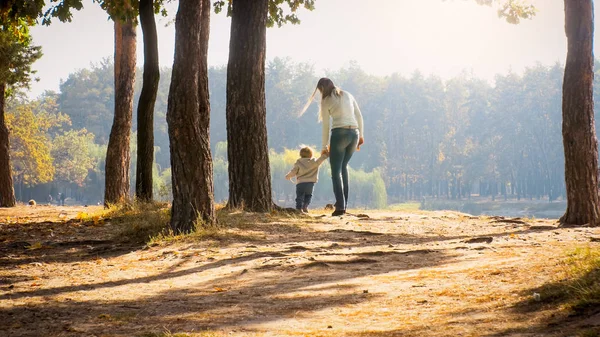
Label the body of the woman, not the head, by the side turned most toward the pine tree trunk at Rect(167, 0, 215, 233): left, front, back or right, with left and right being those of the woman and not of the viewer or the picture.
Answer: left

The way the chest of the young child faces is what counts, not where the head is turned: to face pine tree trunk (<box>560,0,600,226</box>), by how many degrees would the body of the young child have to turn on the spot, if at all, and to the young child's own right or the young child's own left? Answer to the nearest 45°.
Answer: approximately 135° to the young child's own right

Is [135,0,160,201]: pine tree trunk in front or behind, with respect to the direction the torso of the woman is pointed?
in front

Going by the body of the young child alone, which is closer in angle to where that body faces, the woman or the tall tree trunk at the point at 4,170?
the tall tree trunk

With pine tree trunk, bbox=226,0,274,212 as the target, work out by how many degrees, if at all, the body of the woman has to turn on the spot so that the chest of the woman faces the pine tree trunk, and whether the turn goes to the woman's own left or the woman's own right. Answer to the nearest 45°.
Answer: approximately 45° to the woman's own left

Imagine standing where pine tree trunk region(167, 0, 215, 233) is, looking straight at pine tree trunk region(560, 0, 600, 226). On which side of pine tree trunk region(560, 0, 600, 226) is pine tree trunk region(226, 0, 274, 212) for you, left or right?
left

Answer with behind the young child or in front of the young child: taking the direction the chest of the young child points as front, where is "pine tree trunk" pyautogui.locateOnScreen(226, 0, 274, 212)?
behind

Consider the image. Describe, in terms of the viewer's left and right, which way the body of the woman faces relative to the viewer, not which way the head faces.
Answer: facing away from the viewer and to the left of the viewer

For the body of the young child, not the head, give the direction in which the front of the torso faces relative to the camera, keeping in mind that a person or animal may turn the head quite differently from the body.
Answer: away from the camera

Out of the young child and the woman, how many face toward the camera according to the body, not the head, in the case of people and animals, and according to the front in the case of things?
0
